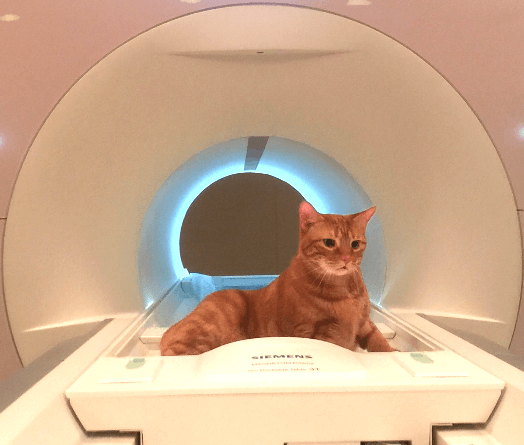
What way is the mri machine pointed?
toward the camera
